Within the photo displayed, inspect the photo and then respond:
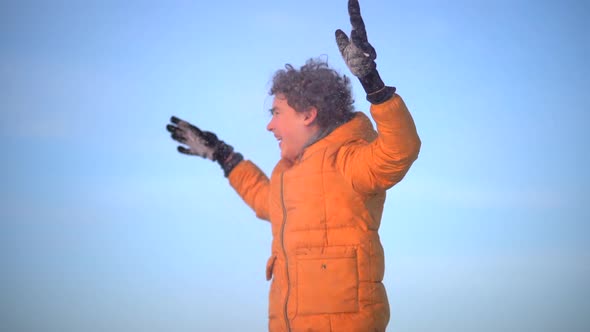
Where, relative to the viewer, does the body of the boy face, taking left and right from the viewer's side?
facing the viewer and to the left of the viewer

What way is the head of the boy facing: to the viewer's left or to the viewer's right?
to the viewer's left
